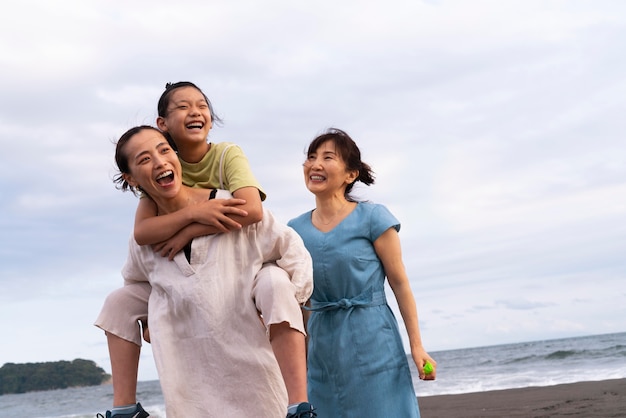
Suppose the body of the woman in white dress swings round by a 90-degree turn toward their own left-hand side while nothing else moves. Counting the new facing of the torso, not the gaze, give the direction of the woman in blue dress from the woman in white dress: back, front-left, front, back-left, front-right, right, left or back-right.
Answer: front-left

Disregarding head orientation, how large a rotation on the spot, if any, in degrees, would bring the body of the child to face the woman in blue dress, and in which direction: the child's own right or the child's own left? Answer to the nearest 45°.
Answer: approximately 135° to the child's own left

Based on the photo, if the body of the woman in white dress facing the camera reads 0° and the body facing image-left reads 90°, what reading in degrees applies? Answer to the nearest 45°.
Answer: approximately 0°
